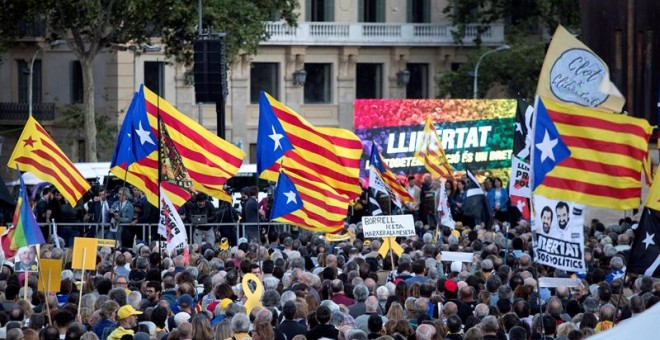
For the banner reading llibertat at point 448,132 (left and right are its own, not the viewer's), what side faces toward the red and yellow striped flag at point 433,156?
front

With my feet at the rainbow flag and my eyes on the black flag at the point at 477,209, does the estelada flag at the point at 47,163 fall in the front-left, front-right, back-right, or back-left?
front-left

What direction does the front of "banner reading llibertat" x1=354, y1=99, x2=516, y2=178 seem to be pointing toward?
toward the camera

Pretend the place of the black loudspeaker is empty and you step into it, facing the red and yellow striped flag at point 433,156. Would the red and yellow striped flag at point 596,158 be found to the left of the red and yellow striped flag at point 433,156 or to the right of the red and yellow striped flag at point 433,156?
right

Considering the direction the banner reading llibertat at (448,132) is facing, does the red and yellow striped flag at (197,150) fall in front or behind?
in front

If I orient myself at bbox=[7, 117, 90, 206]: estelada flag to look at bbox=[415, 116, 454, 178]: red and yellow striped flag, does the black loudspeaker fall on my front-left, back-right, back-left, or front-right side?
front-left

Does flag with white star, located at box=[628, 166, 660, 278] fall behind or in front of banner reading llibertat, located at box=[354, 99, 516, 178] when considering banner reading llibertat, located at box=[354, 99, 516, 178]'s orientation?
in front

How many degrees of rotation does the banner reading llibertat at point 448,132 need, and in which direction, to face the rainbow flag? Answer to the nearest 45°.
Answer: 0° — it already faces it

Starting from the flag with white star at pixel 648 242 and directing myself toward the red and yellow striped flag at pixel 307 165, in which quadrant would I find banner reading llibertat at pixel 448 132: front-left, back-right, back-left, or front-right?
front-right

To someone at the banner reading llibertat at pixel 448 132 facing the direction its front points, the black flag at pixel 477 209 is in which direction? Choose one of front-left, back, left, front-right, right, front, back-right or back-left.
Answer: front
